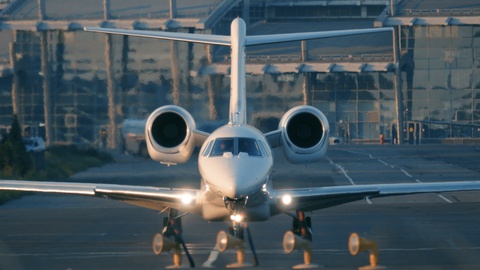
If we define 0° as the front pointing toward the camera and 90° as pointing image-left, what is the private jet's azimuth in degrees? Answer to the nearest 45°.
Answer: approximately 0°

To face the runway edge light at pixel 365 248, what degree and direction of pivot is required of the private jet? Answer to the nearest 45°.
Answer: approximately 45° to its left
